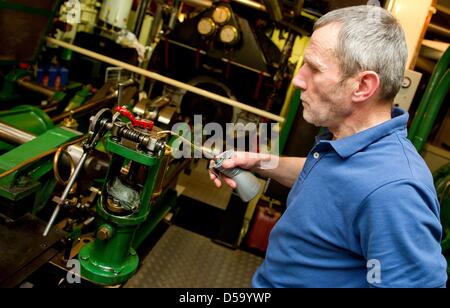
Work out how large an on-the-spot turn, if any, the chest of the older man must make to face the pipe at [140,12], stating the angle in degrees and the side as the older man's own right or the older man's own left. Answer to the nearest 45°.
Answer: approximately 45° to the older man's own right

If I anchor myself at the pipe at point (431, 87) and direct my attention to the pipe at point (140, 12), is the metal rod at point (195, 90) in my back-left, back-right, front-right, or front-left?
front-left

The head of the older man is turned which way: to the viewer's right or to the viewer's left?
to the viewer's left

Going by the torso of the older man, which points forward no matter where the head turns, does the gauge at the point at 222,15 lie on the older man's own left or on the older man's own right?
on the older man's own right

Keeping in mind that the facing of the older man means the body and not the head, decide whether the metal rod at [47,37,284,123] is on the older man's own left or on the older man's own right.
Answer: on the older man's own right

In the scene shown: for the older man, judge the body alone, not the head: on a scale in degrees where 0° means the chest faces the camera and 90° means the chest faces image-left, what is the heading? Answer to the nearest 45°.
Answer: approximately 90°

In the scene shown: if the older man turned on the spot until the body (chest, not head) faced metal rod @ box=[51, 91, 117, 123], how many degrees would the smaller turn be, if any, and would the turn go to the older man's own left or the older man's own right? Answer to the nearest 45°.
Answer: approximately 45° to the older man's own right
